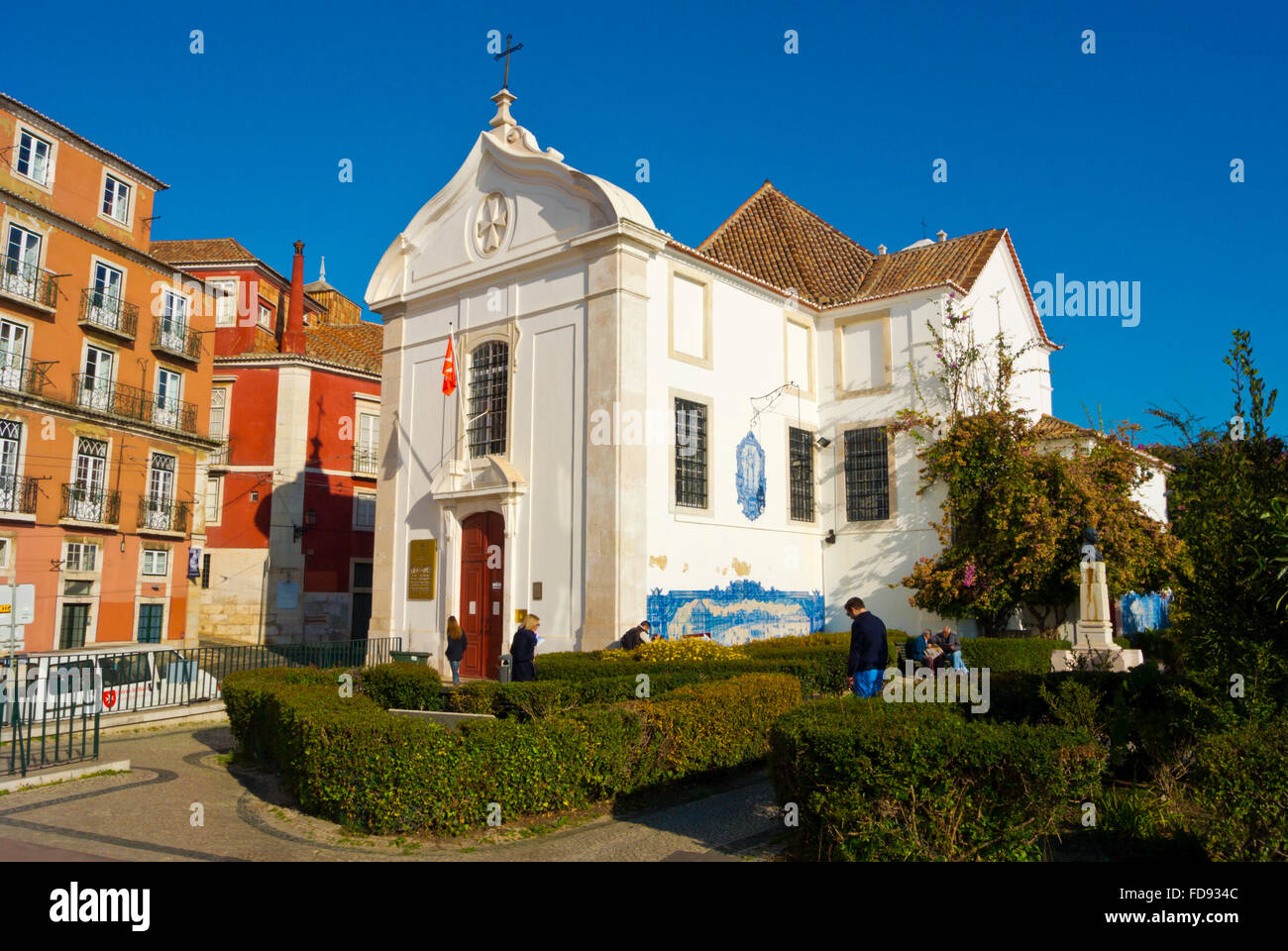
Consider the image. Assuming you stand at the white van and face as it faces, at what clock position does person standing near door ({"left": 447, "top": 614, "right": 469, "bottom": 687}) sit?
The person standing near door is roughly at 12 o'clock from the white van.

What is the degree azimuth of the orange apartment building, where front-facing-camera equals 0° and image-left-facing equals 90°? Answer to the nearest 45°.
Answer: approximately 315°

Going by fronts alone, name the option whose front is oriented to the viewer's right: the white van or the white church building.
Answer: the white van

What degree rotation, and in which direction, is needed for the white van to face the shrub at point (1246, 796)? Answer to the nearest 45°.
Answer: approximately 90° to its right

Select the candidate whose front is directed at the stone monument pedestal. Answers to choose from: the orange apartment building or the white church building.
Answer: the orange apartment building

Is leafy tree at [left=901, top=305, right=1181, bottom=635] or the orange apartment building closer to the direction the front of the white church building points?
the orange apartment building

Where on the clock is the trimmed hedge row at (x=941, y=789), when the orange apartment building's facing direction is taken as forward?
The trimmed hedge row is roughly at 1 o'clock from the orange apartment building.

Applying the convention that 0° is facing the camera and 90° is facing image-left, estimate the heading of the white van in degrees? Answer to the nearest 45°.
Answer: approximately 270°

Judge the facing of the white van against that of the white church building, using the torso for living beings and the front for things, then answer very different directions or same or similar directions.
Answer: very different directions

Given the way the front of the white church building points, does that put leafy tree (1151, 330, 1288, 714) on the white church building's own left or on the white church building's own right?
on the white church building's own left

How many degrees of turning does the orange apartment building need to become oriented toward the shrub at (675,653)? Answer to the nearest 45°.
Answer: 0° — it already faces it

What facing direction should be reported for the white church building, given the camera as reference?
facing the viewer and to the left of the viewer

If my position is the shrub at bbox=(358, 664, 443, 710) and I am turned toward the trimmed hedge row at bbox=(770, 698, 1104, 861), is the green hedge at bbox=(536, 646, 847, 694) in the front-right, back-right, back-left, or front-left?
front-left

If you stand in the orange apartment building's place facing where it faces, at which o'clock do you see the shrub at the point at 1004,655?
The shrub is roughly at 12 o'clock from the orange apartment building.

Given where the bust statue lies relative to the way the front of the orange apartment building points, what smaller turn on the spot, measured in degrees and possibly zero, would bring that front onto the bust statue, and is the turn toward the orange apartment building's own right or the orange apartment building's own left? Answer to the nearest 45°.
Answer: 0° — it already faces it
